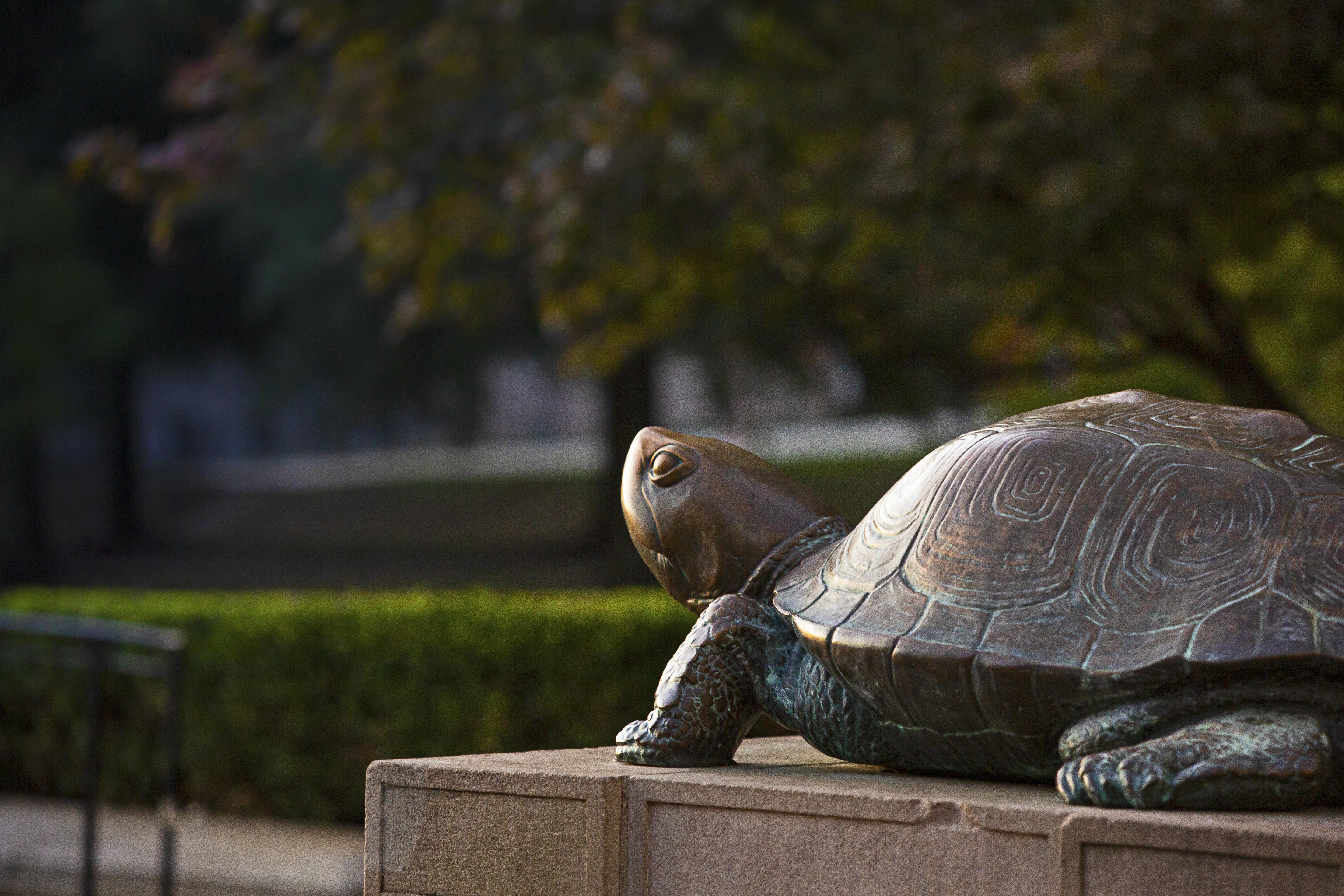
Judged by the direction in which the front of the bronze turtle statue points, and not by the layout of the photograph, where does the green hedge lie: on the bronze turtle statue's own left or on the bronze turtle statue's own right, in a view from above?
on the bronze turtle statue's own right

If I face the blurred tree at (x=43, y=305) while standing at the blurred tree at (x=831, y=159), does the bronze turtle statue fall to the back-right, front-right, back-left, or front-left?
back-left

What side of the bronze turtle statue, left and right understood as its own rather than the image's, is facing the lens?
left

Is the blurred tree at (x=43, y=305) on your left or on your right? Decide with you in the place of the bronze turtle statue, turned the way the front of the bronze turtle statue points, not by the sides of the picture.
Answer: on your right

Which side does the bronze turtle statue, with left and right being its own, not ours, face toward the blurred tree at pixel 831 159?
right

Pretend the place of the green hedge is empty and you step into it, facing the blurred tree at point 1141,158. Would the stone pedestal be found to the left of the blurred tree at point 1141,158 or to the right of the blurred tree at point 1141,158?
right

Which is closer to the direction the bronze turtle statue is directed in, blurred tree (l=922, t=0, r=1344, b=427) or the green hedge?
the green hedge

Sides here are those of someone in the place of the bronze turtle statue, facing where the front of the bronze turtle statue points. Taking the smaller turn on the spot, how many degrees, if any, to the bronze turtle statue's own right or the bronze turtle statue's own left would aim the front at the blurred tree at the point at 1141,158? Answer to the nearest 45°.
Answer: approximately 90° to the bronze turtle statue's own right
